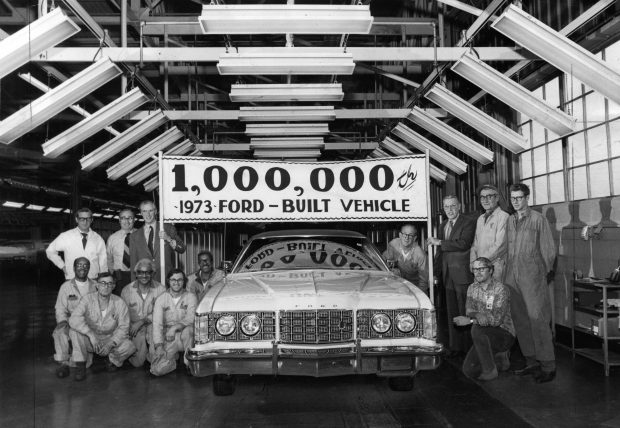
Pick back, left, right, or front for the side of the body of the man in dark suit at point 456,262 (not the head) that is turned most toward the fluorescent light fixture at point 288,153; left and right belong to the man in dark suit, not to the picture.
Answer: right

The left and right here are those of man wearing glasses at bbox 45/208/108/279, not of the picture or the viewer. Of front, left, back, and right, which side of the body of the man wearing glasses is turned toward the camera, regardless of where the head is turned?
front

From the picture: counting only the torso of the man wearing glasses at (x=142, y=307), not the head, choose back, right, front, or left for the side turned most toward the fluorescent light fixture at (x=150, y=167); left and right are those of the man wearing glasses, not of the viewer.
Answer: back

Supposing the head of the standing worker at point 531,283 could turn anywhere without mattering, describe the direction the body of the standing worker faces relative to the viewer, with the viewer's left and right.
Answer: facing the viewer and to the left of the viewer

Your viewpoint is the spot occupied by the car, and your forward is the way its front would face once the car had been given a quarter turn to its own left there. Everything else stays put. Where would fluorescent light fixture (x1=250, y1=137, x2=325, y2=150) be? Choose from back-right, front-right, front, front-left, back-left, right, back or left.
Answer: left

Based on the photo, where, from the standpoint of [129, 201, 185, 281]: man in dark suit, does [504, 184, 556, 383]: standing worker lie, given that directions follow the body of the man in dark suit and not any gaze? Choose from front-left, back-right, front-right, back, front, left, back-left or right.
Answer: front-left

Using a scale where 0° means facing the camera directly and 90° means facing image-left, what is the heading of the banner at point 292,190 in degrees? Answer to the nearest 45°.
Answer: approximately 0°

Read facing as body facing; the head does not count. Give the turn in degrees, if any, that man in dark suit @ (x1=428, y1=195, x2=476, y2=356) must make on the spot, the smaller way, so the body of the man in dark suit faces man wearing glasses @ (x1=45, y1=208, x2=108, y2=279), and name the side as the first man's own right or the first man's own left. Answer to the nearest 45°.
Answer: approximately 45° to the first man's own right

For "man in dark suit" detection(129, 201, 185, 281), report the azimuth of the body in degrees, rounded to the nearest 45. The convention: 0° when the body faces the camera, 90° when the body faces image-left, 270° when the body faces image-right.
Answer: approximately 0°

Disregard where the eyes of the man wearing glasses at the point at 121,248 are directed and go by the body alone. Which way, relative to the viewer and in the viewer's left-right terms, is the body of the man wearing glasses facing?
facing the viewer and to the right of the viewer

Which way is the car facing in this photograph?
toward the camera

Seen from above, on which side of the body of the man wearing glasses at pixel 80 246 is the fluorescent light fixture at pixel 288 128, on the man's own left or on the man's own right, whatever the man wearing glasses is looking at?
on the man's own left

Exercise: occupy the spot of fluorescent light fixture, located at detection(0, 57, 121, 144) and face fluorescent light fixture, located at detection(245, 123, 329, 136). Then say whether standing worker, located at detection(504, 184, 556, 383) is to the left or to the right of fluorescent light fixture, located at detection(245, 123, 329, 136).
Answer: right

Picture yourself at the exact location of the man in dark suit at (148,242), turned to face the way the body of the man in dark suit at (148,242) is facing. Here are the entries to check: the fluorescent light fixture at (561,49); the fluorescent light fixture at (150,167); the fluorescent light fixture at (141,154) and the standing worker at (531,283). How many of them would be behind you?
2
